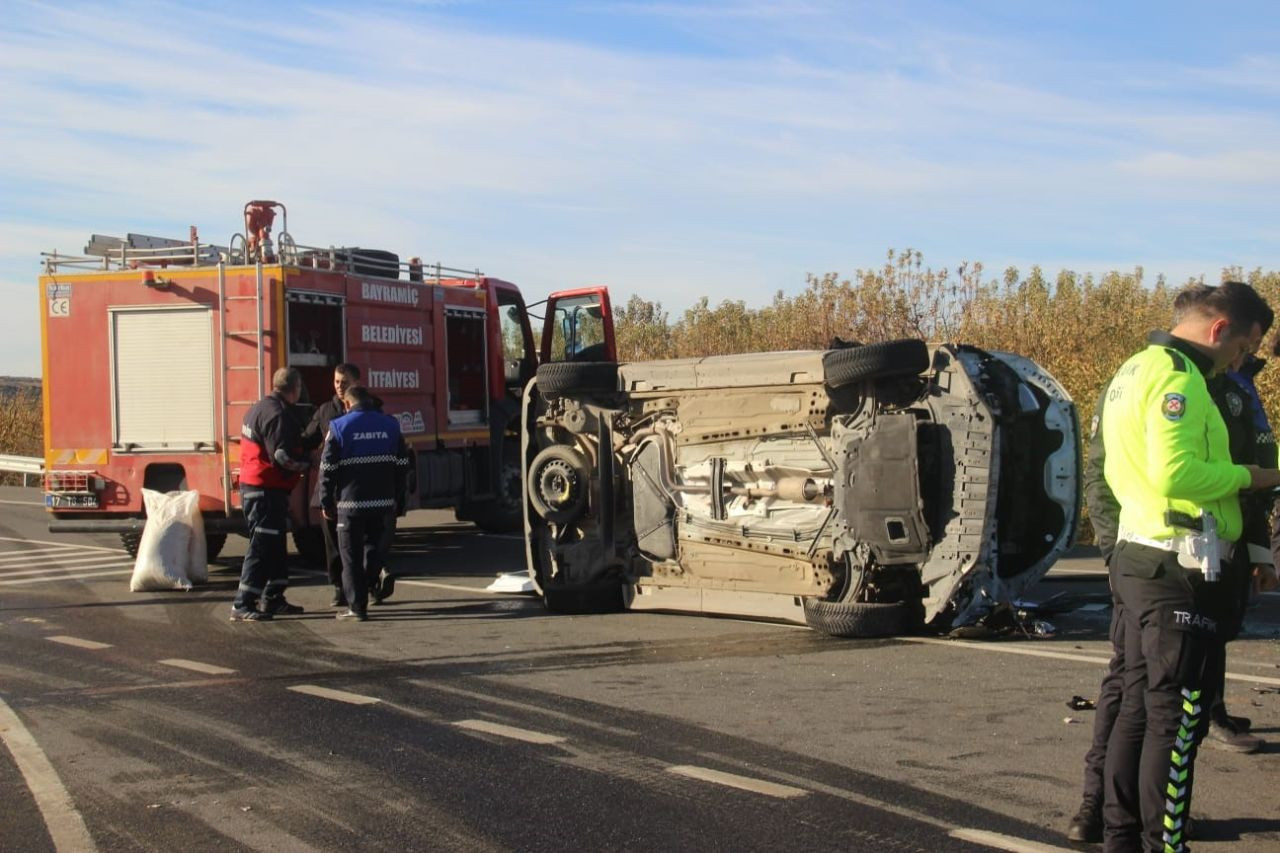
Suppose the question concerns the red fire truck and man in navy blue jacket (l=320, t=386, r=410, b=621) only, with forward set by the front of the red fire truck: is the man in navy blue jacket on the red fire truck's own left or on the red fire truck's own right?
on the red fire truck's own right

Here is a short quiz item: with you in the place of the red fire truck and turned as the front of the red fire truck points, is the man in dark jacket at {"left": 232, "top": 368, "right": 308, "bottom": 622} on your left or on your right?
on your right

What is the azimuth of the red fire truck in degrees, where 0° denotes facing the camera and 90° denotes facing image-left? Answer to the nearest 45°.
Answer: approximately 225°

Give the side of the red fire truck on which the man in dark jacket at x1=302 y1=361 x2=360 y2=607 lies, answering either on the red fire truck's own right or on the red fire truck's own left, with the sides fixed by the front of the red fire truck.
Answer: on the red fire truck's own right

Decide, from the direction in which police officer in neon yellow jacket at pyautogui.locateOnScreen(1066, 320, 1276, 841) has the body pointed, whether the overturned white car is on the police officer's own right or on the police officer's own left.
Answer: on the police officer's own left
